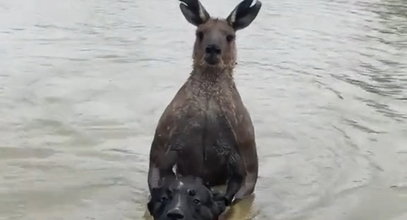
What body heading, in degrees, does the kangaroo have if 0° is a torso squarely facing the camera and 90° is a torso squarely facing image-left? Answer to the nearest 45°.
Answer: approximately 0°
